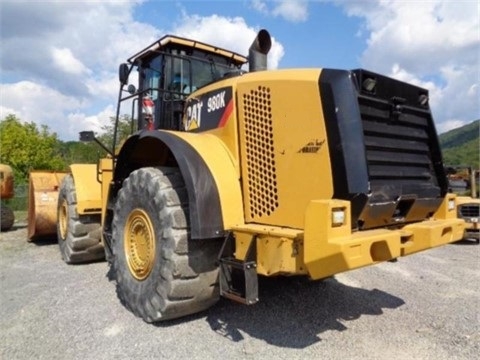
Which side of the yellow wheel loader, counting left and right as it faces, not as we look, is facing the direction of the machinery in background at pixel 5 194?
front

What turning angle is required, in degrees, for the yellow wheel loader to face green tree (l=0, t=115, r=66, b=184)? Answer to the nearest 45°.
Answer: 0° — it already faces it

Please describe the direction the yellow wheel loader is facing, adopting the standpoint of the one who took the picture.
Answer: facing away from the viewer and to the left of the viewer
